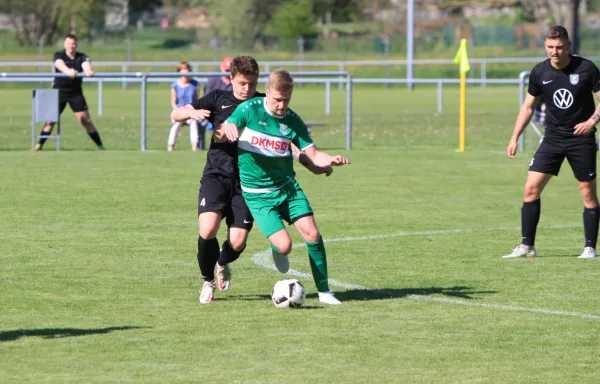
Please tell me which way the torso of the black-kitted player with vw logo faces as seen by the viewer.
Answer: toward the camera

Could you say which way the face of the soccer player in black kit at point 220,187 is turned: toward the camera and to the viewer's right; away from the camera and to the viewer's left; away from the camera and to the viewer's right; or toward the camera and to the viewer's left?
toward the camera and to the viewer's right

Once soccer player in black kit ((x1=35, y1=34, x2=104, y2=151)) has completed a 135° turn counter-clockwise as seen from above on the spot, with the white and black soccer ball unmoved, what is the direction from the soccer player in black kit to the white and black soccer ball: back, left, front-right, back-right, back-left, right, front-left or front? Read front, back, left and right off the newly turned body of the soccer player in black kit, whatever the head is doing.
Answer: back-right

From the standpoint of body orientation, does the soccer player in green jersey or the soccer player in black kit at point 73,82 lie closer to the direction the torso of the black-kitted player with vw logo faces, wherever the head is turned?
the soccer player in green jersey

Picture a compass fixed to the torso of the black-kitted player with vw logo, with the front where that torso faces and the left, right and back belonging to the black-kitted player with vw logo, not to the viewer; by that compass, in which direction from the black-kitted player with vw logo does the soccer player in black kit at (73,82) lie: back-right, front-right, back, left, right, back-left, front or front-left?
back-right

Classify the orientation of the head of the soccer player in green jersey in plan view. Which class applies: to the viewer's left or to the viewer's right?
to the viewer's right

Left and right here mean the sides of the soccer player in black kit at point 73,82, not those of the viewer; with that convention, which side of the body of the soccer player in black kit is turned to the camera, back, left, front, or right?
front

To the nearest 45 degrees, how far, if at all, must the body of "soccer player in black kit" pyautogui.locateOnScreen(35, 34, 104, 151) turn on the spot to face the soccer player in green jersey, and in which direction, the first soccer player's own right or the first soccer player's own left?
0° — they already face them

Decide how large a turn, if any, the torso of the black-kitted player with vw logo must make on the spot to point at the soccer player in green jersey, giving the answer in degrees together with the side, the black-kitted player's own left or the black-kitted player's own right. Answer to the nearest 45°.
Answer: approximately 45° to the black-kitted player's own right

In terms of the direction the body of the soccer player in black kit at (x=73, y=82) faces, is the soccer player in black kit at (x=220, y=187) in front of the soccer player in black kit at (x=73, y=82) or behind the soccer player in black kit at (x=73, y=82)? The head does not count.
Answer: in front

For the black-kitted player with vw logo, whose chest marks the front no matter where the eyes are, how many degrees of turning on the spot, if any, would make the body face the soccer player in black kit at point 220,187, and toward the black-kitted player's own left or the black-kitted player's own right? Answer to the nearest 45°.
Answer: approximately 45° to the black-kitted player's own right

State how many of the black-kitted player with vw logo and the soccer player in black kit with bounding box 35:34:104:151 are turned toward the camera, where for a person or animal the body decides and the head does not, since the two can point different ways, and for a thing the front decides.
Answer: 2

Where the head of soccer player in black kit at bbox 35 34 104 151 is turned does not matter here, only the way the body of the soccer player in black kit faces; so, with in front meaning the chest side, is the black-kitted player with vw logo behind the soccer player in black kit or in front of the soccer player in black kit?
in front
